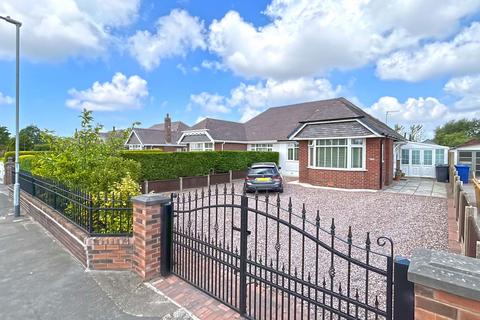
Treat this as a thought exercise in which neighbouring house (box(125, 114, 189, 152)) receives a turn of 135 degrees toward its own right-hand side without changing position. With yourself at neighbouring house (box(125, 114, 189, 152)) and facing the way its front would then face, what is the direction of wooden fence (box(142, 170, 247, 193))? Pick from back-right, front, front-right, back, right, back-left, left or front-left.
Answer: back

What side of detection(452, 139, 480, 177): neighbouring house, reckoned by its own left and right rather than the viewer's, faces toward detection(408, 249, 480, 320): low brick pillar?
front

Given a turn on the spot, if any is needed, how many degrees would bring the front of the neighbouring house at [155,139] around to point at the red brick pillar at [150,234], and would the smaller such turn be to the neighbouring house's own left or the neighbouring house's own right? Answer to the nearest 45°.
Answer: approximately 45° to the neighbouring house's own left

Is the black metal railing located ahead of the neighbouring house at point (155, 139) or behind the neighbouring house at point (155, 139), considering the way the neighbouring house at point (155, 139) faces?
ahead

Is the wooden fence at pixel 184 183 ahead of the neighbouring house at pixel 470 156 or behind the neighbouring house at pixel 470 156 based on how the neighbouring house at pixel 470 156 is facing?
ahead

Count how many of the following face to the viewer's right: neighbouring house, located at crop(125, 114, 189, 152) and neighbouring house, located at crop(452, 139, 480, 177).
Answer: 0

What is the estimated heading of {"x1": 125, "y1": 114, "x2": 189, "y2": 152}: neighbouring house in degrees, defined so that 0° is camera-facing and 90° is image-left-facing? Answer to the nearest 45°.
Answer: approximately 45°

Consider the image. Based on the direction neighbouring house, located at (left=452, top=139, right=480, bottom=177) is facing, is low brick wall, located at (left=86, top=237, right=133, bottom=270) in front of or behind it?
in front

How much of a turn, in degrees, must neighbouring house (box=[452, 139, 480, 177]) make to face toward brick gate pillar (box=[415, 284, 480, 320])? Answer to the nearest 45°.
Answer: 0° — it already faces it

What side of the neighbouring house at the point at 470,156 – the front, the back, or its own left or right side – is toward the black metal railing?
front

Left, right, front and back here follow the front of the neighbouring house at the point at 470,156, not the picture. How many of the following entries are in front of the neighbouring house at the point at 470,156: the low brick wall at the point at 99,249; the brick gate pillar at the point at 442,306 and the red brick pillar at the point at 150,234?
3

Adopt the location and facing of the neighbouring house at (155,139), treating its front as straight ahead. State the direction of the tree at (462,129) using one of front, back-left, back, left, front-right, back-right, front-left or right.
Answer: back-left

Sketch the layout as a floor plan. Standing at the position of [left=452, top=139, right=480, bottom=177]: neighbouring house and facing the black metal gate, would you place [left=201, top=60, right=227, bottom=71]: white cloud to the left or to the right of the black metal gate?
right

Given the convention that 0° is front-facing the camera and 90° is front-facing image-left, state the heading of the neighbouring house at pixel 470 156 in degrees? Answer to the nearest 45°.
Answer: approximately 0°

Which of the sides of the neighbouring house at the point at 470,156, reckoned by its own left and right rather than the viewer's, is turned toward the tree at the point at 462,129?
back
